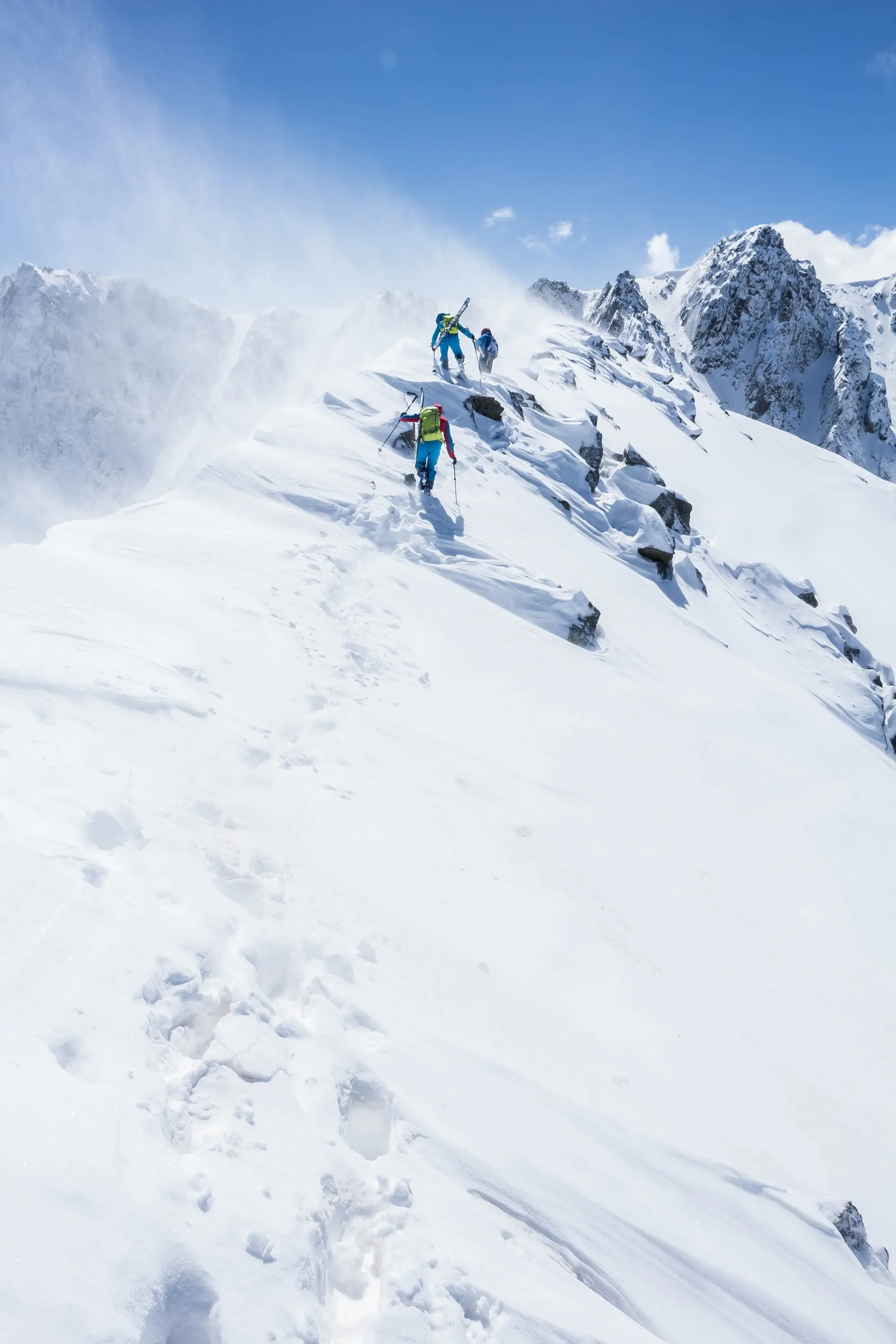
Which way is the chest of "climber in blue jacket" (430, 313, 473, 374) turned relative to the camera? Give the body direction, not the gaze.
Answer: away from the camera

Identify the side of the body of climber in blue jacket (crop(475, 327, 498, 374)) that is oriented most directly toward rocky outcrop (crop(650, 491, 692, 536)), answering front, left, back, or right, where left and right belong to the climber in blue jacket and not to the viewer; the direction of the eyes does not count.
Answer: right

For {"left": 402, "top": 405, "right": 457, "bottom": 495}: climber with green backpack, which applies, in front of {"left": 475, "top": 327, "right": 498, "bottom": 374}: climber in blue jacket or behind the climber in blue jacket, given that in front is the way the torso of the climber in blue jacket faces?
behind

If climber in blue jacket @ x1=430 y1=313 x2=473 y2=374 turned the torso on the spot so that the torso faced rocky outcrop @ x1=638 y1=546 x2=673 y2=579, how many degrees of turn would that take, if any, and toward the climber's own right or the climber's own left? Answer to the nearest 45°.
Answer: approximately 90° to the climber's own right

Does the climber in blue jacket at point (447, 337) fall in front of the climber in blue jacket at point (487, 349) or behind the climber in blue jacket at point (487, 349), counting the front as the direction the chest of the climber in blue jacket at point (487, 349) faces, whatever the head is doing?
behind

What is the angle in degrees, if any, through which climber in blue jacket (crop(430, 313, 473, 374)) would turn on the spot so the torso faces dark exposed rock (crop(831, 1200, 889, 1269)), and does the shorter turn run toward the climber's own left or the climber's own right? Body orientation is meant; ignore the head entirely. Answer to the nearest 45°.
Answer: approximately 180°

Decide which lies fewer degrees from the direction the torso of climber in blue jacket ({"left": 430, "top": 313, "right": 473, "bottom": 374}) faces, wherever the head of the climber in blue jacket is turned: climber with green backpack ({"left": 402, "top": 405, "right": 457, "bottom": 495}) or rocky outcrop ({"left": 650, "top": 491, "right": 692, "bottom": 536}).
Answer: the rocky outcrop

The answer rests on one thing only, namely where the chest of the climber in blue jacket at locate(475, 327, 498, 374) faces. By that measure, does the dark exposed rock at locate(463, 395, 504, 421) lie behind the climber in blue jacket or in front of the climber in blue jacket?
behind

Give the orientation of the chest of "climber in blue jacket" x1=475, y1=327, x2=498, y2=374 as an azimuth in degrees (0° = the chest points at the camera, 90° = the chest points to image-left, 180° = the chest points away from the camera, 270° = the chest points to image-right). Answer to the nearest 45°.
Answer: approximately 180°

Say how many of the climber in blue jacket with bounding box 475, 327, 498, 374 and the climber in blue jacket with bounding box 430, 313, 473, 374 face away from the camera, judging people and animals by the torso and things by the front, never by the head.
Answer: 2

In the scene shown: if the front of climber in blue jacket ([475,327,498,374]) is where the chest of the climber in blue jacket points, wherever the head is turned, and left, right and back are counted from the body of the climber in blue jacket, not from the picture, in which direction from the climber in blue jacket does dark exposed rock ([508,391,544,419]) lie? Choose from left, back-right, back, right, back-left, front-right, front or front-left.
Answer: right

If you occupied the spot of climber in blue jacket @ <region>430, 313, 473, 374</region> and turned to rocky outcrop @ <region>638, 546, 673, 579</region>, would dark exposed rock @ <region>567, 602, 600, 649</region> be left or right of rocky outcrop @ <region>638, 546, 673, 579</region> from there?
right

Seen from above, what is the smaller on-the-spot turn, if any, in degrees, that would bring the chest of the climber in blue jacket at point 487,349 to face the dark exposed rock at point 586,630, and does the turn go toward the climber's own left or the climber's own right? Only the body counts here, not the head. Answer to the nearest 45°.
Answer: approximately 180°

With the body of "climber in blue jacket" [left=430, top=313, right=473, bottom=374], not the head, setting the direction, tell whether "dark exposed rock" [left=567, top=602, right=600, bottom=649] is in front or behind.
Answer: behind
